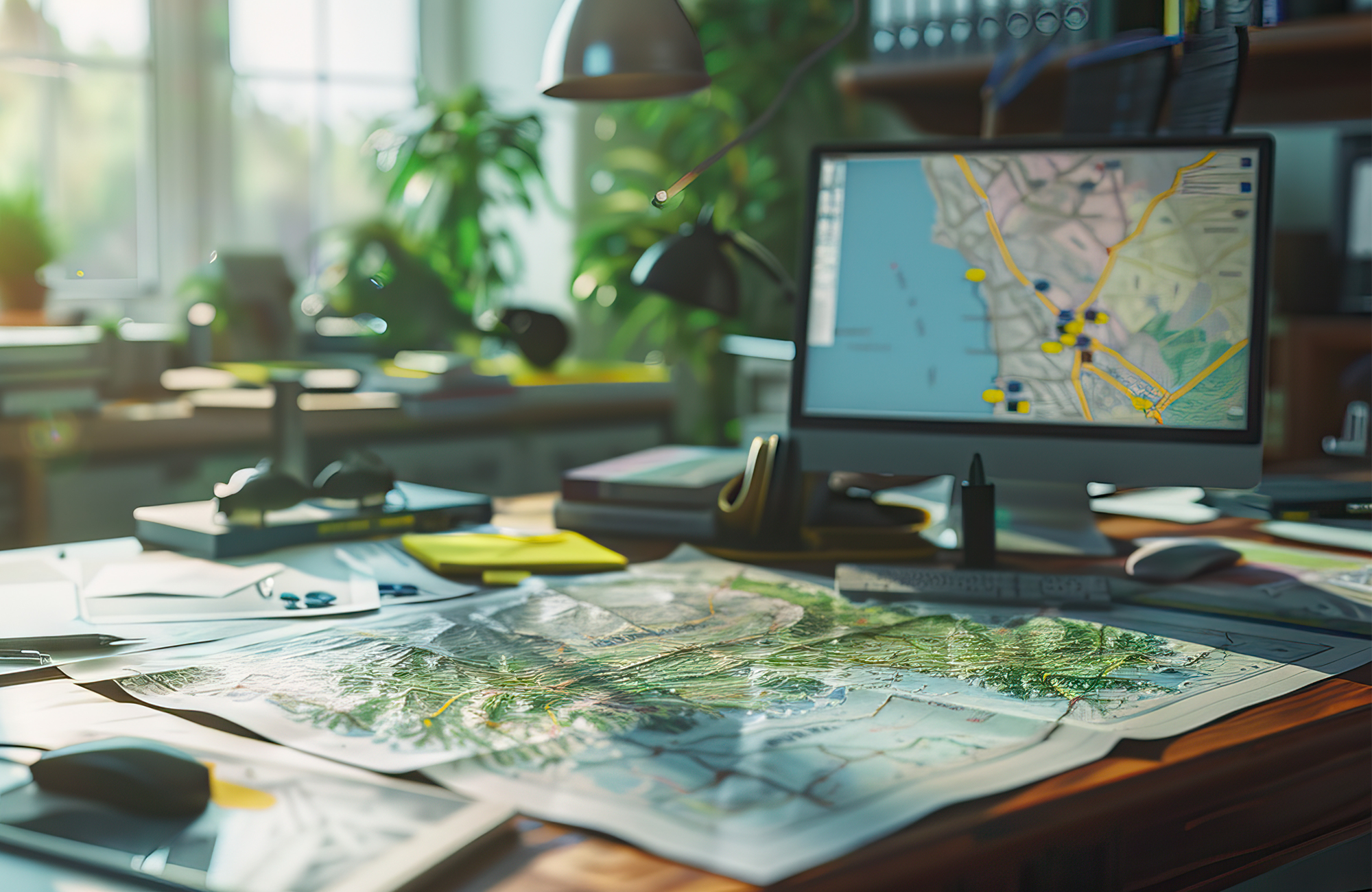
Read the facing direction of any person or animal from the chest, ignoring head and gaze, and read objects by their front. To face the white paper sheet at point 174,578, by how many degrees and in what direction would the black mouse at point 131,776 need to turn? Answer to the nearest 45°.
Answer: approximately 90° to its right

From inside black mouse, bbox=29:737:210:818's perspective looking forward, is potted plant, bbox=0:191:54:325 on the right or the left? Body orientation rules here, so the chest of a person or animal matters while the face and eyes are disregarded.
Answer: on its right

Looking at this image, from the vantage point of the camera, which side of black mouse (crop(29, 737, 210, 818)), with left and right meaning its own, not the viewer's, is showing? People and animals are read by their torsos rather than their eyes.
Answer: left

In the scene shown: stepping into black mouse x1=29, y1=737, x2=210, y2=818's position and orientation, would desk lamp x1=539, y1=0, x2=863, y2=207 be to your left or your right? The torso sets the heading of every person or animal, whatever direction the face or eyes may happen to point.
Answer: on your right

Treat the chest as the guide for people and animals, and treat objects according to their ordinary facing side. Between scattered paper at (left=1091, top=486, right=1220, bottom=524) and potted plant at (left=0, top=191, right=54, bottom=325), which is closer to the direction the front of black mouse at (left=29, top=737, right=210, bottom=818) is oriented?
the potted plant

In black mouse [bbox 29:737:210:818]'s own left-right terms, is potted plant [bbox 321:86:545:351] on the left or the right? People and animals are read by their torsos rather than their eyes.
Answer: on its right
